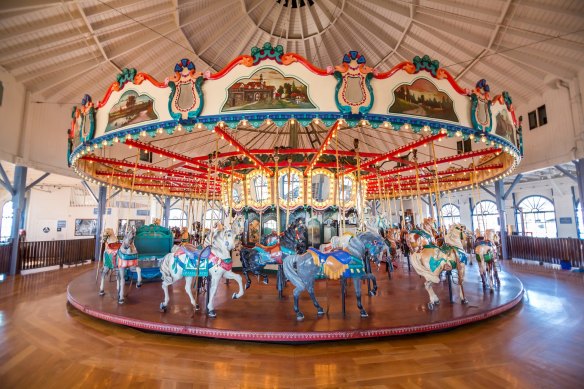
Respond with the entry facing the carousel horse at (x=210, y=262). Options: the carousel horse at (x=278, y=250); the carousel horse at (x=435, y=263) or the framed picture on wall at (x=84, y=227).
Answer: the framed picture on wall

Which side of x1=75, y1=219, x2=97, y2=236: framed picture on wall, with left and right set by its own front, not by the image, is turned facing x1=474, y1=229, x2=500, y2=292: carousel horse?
front

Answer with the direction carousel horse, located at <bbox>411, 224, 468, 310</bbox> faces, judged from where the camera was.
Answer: facing away from the viewer and to the right of the viewer

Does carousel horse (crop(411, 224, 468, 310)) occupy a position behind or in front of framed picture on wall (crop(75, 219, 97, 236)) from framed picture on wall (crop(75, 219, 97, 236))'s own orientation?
in front

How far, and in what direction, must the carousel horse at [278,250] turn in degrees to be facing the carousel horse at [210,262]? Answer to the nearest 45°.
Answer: approximately 135° to its right

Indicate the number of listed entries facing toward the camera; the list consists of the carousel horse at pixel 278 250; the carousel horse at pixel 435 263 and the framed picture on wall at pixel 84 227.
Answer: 1

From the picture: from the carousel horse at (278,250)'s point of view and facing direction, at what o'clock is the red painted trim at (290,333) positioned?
The red painted trim is roughly at 3 o'clock from the carousel horse.

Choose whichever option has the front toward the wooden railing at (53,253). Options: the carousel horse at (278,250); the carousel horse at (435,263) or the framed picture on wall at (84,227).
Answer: the framed picture on wall

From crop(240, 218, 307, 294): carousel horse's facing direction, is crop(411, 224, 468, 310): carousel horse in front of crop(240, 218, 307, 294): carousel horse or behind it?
in front

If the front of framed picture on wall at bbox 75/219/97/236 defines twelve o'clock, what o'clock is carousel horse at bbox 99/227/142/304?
The carousel horse is roughly at 12 o'clock from the framed picture on wall.

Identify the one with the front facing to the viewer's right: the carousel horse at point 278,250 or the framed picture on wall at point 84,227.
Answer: the carousel horse

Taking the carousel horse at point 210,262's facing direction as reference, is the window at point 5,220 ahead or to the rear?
to the rear

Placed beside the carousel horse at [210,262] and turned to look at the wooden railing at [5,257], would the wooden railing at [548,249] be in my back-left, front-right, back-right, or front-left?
back-right

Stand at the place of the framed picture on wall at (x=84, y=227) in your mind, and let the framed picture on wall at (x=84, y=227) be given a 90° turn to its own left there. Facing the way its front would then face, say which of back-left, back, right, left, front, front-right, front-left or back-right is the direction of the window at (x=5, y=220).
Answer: back

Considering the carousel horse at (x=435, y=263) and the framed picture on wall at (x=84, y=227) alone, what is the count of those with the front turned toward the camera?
1

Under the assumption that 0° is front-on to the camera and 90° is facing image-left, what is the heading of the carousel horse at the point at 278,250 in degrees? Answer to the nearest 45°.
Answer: approximately 270°

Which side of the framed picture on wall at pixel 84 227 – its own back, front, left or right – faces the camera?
front
